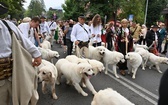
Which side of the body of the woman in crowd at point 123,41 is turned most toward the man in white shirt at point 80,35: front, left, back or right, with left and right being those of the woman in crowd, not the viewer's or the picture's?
right

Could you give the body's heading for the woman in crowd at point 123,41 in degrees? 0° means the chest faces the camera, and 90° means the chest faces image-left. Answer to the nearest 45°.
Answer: approximately 0°

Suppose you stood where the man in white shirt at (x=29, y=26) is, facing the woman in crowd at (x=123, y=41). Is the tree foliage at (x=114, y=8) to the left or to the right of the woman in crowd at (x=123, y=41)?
left

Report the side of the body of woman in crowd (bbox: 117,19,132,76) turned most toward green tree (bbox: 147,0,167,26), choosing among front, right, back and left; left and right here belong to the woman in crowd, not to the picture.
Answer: back

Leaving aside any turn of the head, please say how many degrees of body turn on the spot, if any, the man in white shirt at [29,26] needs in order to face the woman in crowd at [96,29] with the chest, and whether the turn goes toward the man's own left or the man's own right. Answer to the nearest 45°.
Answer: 0° — they already face them

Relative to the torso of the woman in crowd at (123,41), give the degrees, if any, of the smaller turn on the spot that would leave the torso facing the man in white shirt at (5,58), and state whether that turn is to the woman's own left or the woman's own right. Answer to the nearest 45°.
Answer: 0° — they already face them

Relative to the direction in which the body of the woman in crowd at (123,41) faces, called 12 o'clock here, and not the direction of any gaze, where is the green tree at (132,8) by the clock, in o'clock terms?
The green tree is roughly at 6 o'clock from the woman in crowd.
